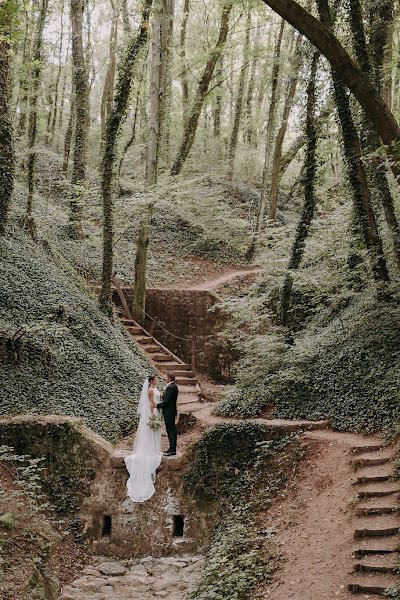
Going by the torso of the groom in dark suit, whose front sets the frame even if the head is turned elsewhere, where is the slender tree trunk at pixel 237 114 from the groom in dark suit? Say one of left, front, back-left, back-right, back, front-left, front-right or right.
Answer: right

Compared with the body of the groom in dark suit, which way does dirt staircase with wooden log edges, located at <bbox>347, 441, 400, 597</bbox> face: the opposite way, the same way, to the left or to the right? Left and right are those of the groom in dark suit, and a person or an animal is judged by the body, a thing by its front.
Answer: to the left

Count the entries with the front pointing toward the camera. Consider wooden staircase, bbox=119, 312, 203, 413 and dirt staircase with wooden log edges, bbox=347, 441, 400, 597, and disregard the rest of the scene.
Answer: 2

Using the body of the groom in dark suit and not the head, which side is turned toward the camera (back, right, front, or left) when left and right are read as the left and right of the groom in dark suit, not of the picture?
left

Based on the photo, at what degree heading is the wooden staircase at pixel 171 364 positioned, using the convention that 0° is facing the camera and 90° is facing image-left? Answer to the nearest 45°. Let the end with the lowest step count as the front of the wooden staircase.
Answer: approximately 0°

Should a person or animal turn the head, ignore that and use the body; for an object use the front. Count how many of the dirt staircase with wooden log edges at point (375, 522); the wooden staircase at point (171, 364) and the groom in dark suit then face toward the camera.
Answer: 2

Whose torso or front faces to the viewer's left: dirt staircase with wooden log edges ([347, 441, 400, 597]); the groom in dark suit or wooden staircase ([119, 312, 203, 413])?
the groom in dark suit

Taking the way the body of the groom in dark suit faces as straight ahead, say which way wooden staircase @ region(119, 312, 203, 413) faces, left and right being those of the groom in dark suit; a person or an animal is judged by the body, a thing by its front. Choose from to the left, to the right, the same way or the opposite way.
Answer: to the left
